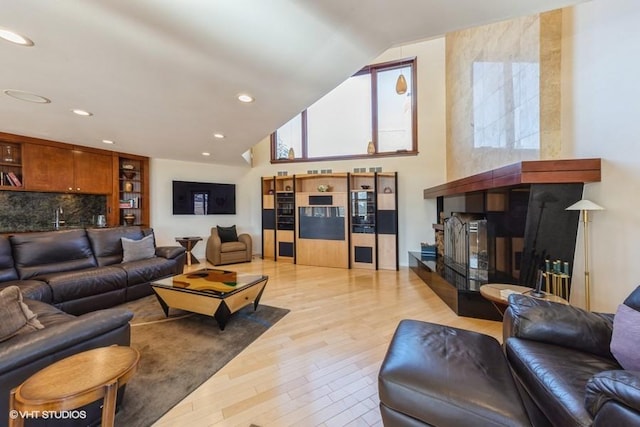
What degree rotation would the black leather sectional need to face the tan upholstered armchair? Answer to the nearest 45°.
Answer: approximately 90° to its left

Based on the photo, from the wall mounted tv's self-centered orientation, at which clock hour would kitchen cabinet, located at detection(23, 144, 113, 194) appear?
The kitchen cabinet is roughly at 2 o'clock from the wall mounted tv.

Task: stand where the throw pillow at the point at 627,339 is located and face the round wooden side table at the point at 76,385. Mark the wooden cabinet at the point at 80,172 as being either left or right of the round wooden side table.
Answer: right

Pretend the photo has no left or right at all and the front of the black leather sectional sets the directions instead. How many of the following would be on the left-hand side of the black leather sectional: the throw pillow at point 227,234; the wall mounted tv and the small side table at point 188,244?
3

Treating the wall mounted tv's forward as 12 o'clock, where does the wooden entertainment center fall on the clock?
The wooden entertainment center is roughly at 10 o'clock from the wall mounted tv.

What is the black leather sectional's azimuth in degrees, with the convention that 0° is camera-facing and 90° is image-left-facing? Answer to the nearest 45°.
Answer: approximately 315°

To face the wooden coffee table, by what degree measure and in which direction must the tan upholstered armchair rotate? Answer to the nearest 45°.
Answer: approximately 45° to its right

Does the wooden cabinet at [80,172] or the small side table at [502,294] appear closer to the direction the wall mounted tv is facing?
the small side table

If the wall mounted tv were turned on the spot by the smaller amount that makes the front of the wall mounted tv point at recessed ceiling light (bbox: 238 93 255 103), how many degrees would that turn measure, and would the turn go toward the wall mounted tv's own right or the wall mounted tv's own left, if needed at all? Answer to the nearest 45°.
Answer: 0° — it already faces it
